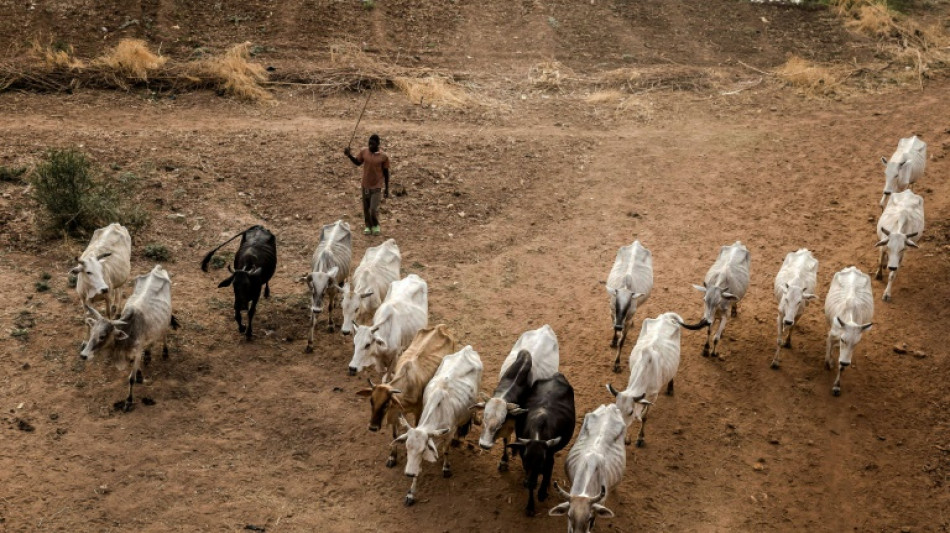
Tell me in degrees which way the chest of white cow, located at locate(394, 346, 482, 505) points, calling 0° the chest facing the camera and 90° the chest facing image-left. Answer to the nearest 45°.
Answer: approximately 45°

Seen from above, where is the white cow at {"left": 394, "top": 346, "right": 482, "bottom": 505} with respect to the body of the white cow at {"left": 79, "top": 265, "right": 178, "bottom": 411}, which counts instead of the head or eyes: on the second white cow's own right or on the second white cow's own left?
on the second white cow's own left

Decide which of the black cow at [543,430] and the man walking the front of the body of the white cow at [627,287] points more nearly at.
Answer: the black cow

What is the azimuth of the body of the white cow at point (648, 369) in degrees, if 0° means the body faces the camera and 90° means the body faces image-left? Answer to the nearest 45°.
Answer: approximately 45°

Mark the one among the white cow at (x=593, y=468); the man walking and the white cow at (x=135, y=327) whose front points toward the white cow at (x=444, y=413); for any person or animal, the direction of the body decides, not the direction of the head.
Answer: the man walking

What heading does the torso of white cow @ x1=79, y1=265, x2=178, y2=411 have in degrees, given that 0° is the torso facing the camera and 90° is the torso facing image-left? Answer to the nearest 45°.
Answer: approximately 45°

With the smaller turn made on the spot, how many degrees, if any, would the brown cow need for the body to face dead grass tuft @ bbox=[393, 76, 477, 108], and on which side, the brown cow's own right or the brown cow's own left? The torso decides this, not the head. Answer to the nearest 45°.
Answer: approximately 135° to the brown cow's own right

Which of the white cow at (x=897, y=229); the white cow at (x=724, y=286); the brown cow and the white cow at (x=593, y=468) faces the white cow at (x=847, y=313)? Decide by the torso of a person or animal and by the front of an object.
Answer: the white cow at (x=897, y=229)
